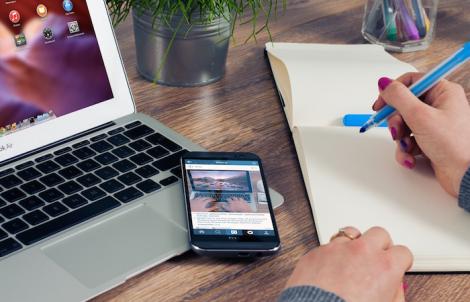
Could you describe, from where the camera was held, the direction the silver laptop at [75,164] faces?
facing the viewer and to the right of the viewer

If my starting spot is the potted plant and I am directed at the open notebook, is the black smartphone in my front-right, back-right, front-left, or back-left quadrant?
front-right

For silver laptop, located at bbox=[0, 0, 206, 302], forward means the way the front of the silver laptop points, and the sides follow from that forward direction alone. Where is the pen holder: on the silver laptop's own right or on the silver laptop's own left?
on the silver laptop's own left

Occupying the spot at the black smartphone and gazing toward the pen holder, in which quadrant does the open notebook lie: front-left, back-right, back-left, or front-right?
front-right

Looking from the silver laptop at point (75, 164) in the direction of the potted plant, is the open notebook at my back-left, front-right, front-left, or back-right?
front-right

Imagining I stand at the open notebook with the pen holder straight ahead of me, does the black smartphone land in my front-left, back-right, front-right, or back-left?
back-left
